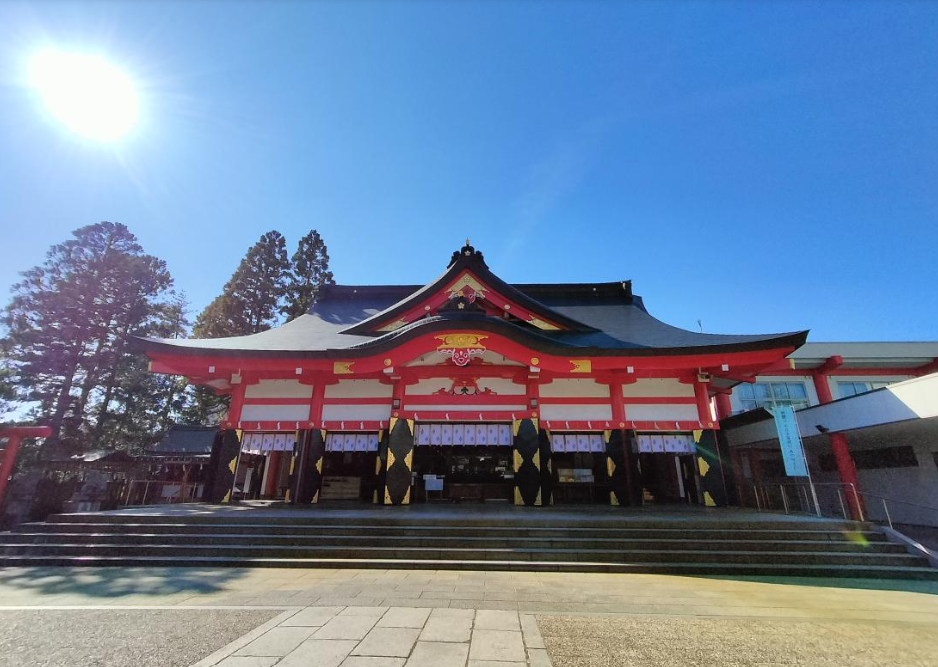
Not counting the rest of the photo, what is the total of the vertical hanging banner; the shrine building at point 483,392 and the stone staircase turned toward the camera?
3

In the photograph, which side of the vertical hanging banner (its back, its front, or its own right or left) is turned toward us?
front

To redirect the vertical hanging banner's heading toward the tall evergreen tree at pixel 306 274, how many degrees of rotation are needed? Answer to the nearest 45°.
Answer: approximately 90° to its right

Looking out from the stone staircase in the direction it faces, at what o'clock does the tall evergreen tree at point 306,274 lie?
The tall evergreen tree is roughly at 5 o'clock from the stone staircase.

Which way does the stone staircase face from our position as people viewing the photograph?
facing the viewer

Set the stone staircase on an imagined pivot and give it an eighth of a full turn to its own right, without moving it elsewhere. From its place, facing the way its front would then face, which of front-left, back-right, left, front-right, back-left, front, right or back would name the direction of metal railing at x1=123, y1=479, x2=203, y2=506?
right

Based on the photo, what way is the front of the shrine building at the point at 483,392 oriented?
toward the camera

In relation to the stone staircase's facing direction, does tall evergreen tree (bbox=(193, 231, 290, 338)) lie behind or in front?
behind

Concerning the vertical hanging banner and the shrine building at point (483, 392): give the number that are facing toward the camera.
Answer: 2

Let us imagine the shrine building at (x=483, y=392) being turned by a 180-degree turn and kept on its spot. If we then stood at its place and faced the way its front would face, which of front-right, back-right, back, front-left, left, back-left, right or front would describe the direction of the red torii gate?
left

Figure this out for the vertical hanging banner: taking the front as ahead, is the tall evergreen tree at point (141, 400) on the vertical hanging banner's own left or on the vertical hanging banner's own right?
on the vertical hanging banner's own right

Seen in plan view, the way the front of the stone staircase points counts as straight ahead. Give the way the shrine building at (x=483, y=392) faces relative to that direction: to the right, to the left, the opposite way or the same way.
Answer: the same way

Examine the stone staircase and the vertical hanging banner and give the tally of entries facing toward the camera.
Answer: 2
